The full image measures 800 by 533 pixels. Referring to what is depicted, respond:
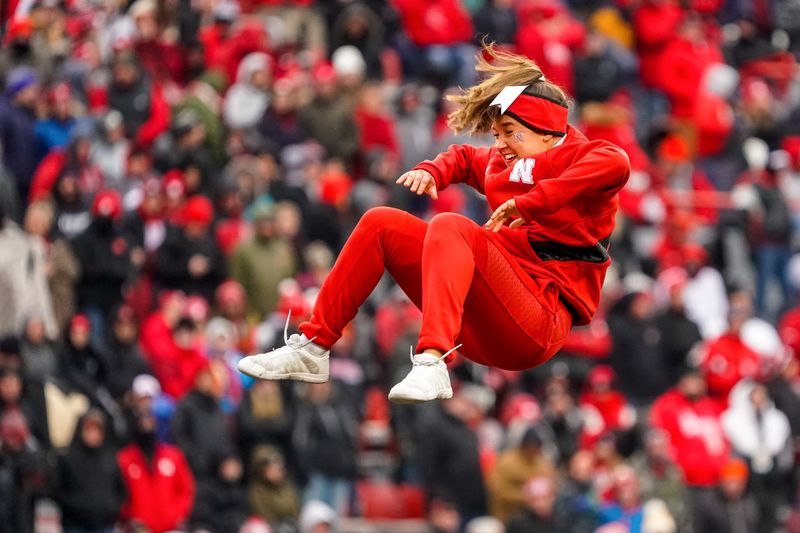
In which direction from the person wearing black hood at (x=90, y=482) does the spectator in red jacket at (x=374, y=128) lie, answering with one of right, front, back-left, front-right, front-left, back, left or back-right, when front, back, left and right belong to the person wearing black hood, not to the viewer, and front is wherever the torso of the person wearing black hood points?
back-left

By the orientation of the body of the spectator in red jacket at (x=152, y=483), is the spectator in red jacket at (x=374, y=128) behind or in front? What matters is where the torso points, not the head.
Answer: behind

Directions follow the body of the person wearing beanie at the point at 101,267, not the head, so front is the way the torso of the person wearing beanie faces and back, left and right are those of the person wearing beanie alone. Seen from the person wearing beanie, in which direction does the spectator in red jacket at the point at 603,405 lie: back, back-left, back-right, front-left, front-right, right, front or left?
left

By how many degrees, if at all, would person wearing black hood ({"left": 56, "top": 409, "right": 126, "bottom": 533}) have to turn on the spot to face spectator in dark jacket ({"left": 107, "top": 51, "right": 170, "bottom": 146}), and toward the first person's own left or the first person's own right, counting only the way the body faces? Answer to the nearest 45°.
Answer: approximately 180°

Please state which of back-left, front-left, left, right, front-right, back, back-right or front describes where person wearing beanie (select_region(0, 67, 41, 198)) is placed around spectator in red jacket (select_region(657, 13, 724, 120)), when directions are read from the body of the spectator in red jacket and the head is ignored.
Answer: front-right

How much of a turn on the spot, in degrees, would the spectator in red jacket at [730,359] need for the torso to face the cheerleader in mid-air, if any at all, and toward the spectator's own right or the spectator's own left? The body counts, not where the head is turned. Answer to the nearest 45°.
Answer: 0° — they already face them

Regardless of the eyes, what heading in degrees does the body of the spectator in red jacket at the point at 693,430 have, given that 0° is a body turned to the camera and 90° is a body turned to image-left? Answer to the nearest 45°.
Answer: approximately 0°

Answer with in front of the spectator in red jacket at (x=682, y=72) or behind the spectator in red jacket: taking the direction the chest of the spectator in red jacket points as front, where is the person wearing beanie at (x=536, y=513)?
in front

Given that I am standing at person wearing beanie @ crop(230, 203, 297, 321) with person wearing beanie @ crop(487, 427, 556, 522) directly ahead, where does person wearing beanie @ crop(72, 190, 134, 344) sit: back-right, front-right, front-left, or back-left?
back-right

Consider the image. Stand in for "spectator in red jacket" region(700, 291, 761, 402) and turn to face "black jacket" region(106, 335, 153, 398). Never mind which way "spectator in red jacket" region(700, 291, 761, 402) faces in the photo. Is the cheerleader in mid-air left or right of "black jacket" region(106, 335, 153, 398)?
left
